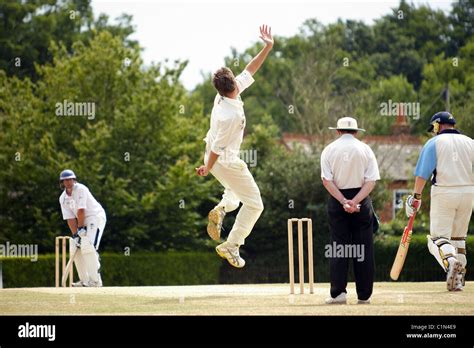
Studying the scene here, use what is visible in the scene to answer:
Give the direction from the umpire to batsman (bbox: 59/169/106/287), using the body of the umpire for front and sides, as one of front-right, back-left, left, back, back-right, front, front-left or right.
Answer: front-left

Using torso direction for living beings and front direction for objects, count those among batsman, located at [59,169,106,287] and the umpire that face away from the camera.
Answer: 1

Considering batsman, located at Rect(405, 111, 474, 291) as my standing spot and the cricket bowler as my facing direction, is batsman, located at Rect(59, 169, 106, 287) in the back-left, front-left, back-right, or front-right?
front-right

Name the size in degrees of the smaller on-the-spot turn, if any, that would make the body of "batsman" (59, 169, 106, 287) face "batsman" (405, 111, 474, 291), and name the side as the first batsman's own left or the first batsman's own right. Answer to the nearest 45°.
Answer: approximately 90° to the first batsman's own left

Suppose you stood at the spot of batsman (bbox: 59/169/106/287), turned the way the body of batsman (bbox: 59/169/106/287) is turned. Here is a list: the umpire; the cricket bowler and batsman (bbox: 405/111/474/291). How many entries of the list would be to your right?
0

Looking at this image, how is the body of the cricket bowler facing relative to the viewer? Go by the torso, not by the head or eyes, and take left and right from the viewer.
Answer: facing away from the viewer and to the right of the viewer

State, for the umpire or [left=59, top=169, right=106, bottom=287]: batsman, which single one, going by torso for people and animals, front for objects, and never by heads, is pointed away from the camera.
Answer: the umpire

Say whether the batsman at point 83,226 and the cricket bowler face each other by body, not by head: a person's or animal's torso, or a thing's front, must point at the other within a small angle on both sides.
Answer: no

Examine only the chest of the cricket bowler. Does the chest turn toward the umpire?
no

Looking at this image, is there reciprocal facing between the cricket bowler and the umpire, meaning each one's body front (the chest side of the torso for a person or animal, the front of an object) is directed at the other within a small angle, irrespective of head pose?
no

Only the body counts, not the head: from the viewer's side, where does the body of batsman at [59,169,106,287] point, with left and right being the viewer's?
facing the viewer and to the left of the viewer

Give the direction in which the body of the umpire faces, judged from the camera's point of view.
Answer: away from the camera
